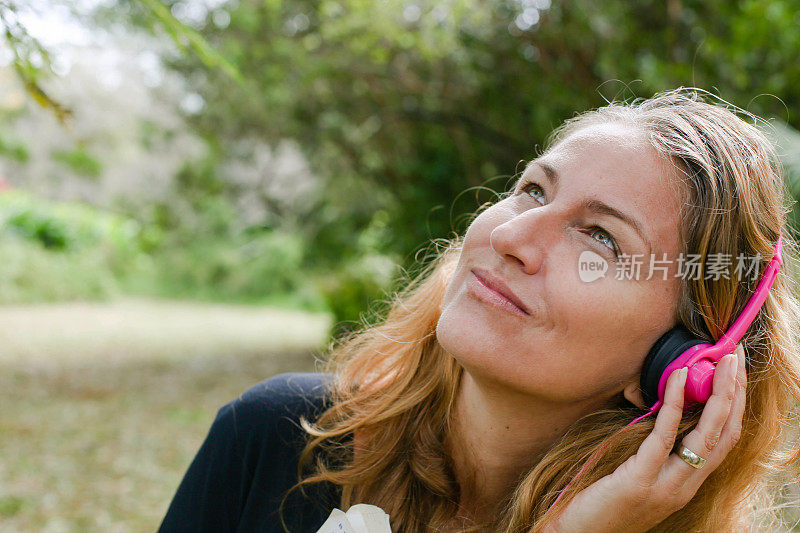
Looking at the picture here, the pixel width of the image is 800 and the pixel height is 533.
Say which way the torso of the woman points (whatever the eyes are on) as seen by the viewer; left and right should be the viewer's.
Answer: facing the viewer and to the left of the viewer
